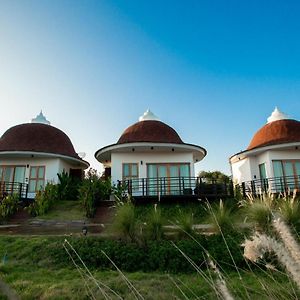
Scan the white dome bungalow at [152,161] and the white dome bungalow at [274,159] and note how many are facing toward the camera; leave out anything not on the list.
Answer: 2

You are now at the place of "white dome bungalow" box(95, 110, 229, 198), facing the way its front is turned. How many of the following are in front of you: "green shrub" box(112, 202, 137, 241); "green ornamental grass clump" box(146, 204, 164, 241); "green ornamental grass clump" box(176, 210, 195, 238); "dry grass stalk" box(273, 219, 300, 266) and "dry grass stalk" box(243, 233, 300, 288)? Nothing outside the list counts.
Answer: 5

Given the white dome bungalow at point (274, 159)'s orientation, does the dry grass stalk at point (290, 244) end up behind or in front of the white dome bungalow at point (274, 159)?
in front

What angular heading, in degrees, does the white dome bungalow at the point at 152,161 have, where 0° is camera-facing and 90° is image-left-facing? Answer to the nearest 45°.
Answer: approximately 0°

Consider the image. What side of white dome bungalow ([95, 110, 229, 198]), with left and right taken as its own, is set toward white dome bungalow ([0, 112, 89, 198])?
right

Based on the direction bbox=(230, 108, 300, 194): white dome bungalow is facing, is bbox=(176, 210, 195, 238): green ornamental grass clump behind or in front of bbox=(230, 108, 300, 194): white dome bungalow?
in front

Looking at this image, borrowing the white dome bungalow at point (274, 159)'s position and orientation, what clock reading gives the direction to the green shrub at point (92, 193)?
The green shrub is roughly at 2 o'clock from the white dome bungalow.

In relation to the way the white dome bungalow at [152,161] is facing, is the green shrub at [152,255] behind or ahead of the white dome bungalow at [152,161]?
ahead

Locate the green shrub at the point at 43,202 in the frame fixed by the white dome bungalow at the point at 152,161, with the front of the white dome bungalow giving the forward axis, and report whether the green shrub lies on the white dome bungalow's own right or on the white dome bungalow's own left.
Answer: on the white dome bungalow's own right

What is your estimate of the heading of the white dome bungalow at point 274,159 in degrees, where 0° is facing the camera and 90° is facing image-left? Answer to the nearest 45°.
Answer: approximately 0°

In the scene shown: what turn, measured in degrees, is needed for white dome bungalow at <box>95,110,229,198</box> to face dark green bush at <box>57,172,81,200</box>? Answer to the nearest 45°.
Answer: approximately 90° to its right
